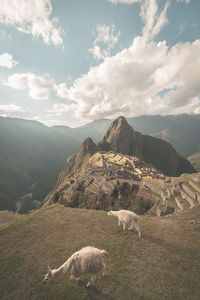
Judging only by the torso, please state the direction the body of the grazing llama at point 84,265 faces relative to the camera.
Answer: to the viewer's left
